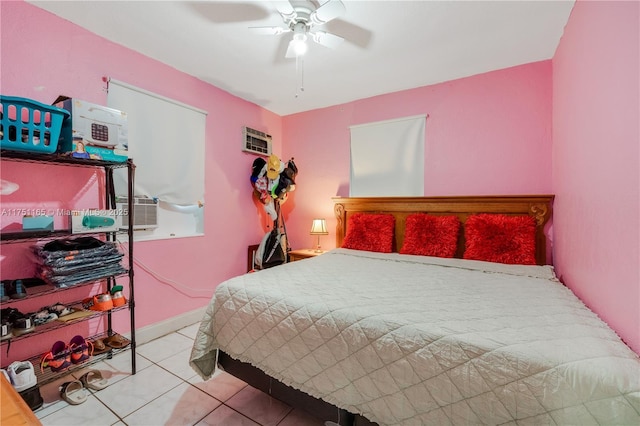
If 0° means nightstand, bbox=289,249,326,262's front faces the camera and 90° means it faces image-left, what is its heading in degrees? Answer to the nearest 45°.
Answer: approximately 0°

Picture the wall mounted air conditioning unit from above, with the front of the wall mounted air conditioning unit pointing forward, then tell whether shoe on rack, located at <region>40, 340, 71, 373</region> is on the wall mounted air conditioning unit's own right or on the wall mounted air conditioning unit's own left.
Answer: on the wall mounted air conditioning unit's own right

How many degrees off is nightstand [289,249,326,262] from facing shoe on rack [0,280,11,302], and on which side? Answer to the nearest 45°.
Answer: approximately 45° to its right

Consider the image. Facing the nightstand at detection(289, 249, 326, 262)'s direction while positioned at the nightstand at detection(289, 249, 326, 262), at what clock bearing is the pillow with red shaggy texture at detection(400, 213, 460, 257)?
The pillow with red shaggy texture is roughly at 10 o'clock from the nightstand.

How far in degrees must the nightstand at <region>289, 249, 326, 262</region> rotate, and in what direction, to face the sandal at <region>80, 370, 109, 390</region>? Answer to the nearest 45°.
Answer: approximately 45° to its right

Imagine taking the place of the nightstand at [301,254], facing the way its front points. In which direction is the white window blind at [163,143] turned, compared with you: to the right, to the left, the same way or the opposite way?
to the left

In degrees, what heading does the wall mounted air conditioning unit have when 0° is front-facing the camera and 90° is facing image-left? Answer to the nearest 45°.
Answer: approximately 315°

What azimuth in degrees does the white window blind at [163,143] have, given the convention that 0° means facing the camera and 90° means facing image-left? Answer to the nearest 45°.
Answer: approximately 315°

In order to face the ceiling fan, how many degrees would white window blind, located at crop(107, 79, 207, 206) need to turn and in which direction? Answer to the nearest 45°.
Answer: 0° — it already faces it

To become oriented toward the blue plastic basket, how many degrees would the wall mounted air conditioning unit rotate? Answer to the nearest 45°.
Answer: approximately 90° to its right

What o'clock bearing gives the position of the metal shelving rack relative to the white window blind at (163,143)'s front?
The metal shelving rack is roughly at 3 o'clock from the white window blind.
